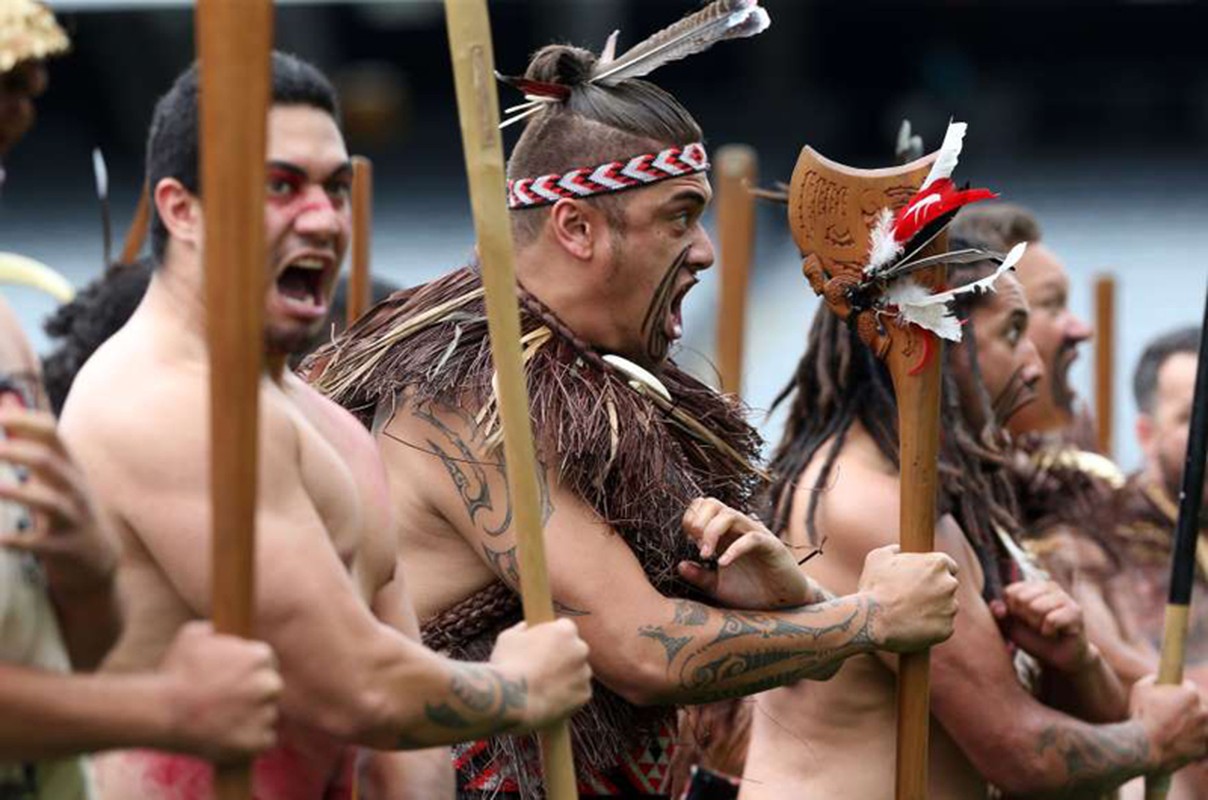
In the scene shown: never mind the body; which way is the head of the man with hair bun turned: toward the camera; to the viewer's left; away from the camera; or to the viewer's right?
to the viewer's right

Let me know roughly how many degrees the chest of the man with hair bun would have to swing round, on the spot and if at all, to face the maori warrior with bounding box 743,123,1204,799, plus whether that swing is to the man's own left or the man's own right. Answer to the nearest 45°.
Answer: approximately 45° to the man's own left

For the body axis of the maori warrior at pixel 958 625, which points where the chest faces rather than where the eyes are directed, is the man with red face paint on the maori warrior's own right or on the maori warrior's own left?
on the maori warrior's own right

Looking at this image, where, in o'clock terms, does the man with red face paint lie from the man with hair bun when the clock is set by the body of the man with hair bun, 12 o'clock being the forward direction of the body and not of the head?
The man with red face paint is roughly at 4 o'clock from the man with hair bun.

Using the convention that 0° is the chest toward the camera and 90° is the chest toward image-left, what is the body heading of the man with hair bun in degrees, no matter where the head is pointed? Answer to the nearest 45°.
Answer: approximately 270°

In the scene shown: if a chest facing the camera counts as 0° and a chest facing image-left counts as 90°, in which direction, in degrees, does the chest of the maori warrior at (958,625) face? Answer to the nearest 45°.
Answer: approximately 270°

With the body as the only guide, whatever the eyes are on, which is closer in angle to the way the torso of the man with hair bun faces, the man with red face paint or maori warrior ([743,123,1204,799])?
the maori warrior
